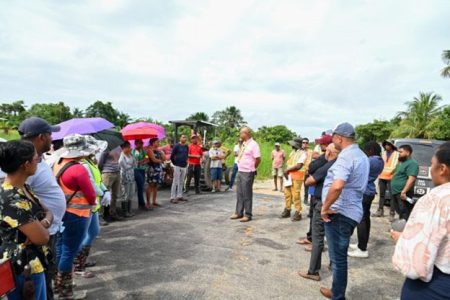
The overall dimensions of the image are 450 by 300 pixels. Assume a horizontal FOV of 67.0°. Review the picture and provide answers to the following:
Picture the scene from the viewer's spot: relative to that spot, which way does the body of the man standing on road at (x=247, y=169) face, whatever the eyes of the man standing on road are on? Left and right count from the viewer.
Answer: facing the viewer and to the left of the viewer

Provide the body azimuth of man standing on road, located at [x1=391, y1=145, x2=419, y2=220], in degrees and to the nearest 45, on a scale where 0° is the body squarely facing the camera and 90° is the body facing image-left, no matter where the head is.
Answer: approximately 45°

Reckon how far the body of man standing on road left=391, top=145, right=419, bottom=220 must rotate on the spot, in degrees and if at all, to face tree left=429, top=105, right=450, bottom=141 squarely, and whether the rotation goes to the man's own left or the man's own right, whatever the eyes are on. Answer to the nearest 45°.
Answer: approximately 135° to the man's own right

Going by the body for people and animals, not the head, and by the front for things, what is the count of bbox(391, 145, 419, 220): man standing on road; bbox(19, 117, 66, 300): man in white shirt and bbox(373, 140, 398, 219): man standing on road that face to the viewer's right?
1

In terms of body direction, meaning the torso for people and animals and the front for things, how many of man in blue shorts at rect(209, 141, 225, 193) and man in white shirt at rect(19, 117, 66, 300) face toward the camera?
1

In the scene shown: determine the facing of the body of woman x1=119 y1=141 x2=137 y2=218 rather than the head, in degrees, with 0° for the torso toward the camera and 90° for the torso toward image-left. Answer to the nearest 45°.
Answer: approximately 315°

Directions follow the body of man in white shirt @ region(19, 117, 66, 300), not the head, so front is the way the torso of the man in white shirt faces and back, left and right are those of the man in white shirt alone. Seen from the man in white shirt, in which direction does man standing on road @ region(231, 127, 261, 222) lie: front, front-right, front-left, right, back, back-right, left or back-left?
front-left

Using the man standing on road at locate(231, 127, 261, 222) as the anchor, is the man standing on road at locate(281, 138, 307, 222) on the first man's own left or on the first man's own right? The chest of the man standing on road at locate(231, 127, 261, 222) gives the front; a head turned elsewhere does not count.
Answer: on the first man's own left

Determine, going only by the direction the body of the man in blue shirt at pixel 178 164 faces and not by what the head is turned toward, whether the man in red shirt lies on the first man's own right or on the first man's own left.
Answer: on the first man's own left

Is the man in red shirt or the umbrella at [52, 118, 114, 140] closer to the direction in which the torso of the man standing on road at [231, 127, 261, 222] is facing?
the umbrella

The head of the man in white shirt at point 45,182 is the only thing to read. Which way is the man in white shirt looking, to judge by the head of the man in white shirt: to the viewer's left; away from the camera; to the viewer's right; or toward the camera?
to the viewer's right

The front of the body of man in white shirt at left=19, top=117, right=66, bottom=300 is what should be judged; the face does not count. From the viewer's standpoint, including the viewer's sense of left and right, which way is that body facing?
facing to the right of the viewer

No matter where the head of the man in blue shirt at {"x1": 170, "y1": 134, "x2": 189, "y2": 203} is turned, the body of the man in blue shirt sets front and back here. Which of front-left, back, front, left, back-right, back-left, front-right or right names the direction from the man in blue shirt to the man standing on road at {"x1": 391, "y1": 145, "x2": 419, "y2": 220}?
front

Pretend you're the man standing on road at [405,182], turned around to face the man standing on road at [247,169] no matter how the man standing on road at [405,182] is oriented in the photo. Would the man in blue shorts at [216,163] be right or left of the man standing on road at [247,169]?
right

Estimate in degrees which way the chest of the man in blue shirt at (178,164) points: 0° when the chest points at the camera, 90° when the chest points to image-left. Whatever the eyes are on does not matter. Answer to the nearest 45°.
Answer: approximately 315°

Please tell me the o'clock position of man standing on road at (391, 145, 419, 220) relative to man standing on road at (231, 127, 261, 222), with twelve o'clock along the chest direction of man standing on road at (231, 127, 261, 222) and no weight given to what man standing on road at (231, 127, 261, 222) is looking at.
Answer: man standing on road at (391, 145, 419, 220) is roughly at 8 o'clock from man standing on road at (231, 127, 261, 222).
